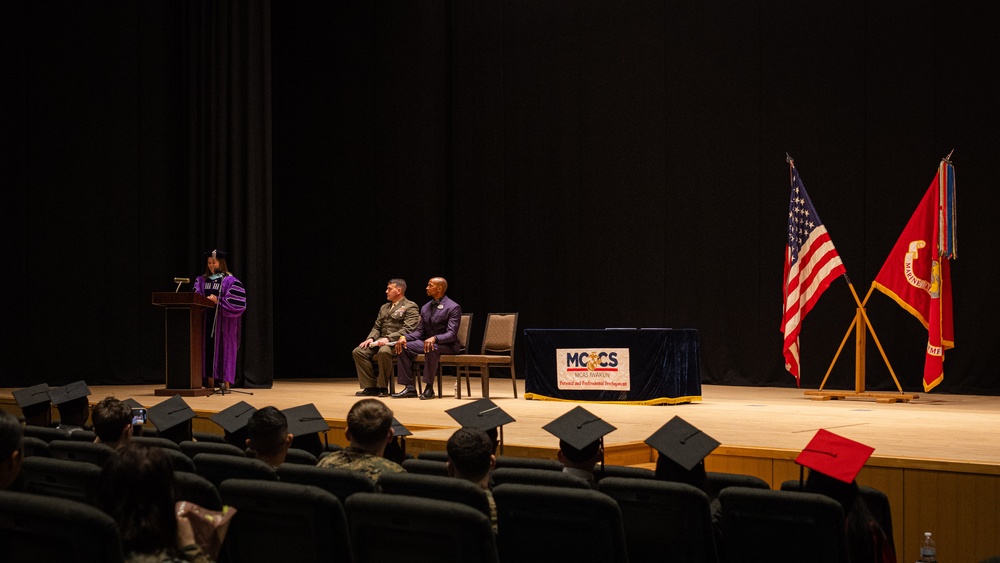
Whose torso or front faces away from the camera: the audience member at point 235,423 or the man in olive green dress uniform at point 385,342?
the audience member

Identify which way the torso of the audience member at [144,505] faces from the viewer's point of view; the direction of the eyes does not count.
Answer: away from the camera

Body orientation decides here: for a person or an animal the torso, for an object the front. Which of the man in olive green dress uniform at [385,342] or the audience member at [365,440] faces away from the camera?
the audience member

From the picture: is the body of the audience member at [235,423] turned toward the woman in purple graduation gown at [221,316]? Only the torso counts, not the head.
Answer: yes

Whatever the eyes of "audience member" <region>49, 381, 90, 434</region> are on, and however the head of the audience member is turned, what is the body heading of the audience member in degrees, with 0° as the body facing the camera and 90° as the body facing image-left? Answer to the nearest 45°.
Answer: approximately 180°

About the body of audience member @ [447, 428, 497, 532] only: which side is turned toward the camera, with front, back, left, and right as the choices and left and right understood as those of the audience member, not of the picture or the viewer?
back

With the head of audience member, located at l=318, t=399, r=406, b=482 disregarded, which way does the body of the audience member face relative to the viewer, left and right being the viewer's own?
facing away from the viewer

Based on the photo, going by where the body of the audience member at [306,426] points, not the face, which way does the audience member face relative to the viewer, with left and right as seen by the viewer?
facing away from the viewer

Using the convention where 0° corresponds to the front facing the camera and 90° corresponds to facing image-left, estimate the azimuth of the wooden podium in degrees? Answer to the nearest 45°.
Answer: approximately 45°

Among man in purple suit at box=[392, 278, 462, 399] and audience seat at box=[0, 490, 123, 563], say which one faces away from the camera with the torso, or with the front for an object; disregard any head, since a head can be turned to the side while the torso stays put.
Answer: the audience seat

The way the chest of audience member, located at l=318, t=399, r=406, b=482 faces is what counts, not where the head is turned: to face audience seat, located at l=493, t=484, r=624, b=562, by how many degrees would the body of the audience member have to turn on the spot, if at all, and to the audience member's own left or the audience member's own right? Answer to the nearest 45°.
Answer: approximately 135° to the audience member's own right
